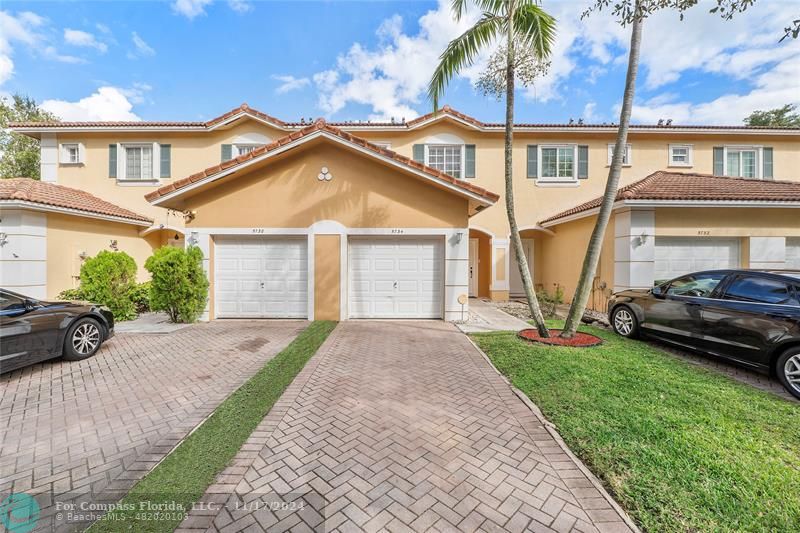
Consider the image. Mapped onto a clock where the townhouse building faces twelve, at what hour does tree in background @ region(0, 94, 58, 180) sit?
The tree in background is roughly at 4 o'clock from the townhouse building.

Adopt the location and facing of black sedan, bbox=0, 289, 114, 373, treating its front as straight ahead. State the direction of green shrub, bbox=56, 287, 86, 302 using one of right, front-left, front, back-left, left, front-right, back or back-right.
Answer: front-left

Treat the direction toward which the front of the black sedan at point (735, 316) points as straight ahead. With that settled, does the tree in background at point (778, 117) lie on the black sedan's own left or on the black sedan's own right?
on the black sedan's own right

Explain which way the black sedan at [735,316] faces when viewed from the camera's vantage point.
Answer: facing away from the viewer and to the left of the viewer

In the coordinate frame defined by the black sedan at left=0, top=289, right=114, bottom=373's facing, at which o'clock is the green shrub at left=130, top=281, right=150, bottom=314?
The green shrub is roughly at 11 o'clock from the black sedan.

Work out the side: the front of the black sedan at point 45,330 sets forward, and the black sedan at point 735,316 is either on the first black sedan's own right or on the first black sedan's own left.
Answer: on the first black sedan's own right

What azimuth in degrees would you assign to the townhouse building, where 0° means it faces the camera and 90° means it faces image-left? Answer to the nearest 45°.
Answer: approximately 0°

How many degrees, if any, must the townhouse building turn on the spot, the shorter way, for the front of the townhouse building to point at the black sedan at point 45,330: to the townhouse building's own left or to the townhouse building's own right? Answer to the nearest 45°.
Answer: approximately 45° to the townhouse building's own right

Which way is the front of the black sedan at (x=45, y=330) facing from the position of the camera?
facing away from the viewer and to the right of the viewer

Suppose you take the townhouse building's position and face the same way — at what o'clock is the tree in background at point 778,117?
The tree in background is roughly at 8 o'clock from the townhouse building.

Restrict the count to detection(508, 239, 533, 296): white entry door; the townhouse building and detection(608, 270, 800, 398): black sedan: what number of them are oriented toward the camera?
2
